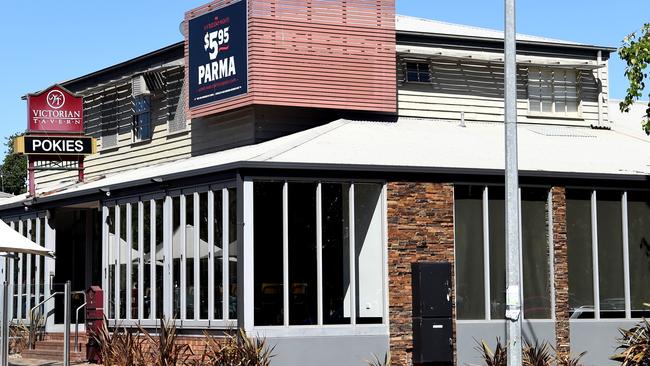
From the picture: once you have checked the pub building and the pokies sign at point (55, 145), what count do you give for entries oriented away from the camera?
0

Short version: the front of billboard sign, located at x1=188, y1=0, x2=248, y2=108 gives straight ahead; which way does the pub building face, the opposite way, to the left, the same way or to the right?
the same way

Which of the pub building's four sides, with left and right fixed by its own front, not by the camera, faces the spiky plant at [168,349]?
front

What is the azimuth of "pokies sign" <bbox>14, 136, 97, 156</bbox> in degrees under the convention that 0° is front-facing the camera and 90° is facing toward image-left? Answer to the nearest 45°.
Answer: approximately 0°

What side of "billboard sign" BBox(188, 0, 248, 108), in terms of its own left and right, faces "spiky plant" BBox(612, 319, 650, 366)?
left

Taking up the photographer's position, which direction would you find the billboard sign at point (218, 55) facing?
facing the viewer and to the left of the viewer

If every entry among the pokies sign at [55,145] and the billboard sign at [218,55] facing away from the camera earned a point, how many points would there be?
0

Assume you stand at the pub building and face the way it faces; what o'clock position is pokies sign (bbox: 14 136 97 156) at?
The pokies sign is roughly at 3 o'clock from the pub building.

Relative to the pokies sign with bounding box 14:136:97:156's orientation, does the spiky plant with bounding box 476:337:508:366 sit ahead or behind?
ahead

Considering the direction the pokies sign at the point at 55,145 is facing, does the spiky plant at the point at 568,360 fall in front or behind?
in front

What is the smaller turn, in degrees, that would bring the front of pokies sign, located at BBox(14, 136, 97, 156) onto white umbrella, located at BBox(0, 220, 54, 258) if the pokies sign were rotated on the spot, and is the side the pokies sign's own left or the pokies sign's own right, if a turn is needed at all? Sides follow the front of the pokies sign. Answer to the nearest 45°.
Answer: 0° — it already faces it

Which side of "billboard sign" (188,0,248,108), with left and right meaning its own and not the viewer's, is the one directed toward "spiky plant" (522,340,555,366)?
left
